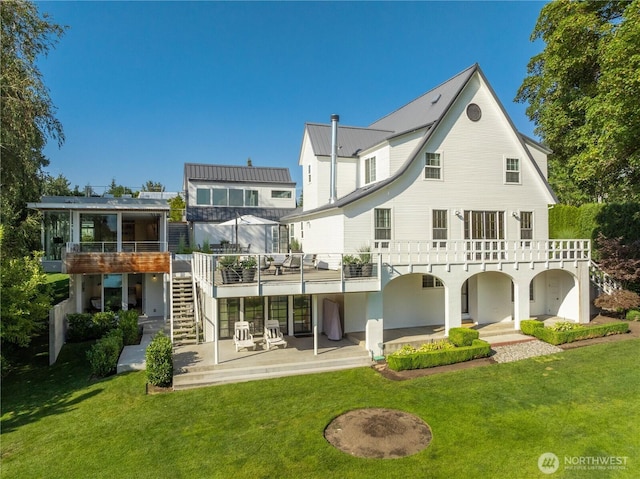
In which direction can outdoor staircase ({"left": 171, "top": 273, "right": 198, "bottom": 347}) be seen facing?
toward the camera

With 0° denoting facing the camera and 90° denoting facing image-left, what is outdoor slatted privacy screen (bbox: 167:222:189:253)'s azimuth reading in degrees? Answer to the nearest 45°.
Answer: approximately 0°

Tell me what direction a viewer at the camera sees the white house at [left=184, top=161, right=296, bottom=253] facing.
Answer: facing the viewer

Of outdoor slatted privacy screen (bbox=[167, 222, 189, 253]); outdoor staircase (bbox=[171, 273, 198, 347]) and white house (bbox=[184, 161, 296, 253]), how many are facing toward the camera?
3

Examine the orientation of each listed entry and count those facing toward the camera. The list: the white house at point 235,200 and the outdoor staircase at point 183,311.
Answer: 2

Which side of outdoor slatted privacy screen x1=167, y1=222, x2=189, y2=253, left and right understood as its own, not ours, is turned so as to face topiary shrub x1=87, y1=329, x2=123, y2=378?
front

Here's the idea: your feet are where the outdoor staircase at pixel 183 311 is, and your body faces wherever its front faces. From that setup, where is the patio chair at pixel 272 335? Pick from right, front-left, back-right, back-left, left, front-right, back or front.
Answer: front-left

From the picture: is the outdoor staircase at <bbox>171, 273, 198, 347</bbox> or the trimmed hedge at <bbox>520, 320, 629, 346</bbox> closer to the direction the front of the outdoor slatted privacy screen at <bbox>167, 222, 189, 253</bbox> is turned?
the outdoor staircase

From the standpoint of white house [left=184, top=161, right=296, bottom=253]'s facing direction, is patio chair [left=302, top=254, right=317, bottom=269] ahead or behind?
ahead

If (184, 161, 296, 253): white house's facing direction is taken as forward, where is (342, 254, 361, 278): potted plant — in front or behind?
in front

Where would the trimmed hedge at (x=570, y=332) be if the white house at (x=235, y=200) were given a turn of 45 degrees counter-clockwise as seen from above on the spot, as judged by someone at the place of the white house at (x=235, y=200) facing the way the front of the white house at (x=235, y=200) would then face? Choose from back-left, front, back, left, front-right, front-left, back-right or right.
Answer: front
